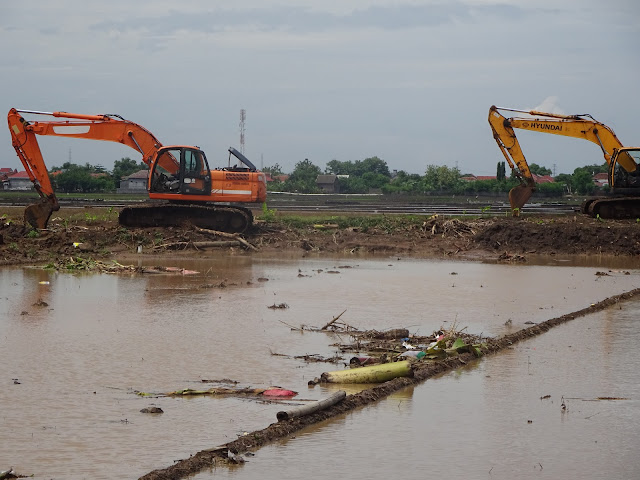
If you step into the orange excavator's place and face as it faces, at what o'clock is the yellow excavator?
The yellow excavator is roughly at 6 o'clock from the orange excavator.

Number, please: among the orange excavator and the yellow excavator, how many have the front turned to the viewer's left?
2

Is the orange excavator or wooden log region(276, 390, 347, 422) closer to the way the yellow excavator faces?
the orange excavator

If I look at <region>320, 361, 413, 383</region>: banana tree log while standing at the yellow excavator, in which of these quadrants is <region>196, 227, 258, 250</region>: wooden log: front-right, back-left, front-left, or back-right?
front-right

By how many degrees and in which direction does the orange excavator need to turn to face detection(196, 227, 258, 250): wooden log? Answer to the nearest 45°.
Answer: approximately 135° to its left

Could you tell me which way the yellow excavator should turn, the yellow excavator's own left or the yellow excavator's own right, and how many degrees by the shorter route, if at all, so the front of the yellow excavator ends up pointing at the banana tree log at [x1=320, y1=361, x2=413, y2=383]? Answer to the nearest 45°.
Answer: approximately 90° to the yellow excavator's own left

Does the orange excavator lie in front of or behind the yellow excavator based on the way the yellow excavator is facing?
in front

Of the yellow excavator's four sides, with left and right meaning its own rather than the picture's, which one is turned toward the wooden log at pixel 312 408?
left

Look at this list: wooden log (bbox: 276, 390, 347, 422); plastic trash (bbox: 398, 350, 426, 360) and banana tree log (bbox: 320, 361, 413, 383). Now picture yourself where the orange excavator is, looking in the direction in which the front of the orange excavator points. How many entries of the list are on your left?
3

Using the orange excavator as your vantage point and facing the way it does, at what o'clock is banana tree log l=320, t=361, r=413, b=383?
The banana tree log is roughly at 9 o'clock from the orange excavator.

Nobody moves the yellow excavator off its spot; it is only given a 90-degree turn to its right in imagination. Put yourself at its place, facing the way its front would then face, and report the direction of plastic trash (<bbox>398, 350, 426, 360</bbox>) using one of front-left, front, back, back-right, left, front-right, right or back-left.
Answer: back

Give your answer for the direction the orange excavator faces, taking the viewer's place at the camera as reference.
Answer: facing to the left of the viewer

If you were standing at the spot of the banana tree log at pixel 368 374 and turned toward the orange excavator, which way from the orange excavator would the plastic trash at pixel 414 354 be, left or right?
right

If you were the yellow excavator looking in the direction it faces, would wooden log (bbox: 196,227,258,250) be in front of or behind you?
in front

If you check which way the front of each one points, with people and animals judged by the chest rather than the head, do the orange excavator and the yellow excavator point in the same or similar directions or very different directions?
same or similar directions

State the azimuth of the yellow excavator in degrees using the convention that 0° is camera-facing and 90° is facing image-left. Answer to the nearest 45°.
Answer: approximately 90°

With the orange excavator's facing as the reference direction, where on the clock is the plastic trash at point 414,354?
The plastic trash is roughly at 9 o'clock from the orange excavator.

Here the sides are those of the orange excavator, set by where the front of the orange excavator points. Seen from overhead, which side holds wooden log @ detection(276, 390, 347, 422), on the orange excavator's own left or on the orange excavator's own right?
on the orange excavator's own left
